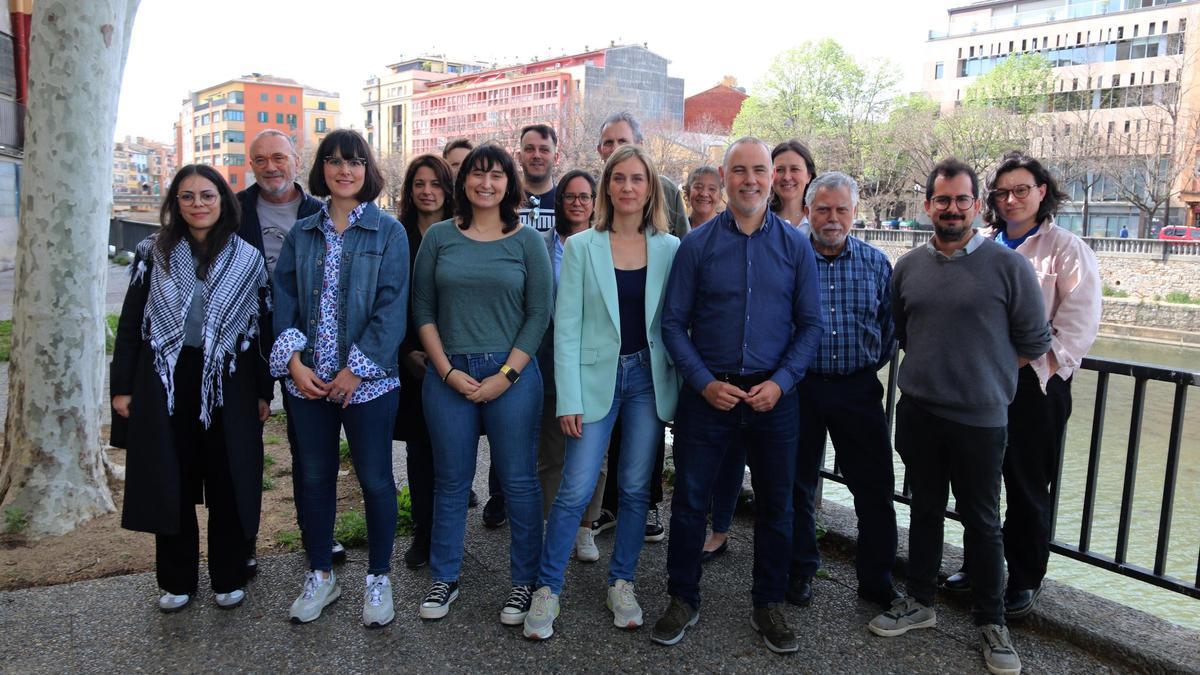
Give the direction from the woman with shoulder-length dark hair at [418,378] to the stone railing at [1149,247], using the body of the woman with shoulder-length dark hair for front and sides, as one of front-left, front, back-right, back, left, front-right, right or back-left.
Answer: back-left

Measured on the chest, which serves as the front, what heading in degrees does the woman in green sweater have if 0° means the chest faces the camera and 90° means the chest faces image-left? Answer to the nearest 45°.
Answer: approximately 0°

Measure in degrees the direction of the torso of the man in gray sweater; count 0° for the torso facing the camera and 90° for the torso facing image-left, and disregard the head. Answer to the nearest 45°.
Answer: approximately 0°

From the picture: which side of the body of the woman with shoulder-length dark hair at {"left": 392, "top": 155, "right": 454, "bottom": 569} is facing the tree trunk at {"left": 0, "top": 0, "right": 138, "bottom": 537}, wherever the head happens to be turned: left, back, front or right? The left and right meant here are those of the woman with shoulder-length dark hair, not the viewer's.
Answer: right

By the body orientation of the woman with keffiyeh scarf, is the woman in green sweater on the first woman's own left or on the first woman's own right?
on the first woman's own left

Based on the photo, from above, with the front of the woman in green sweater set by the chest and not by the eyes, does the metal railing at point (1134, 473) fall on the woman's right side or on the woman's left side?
on the woman's left side

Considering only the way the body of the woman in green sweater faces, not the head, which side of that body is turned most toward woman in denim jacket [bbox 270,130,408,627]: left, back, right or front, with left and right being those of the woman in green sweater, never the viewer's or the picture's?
right

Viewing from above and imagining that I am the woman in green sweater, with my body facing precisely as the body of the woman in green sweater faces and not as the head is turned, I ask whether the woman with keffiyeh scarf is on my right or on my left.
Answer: on my right
